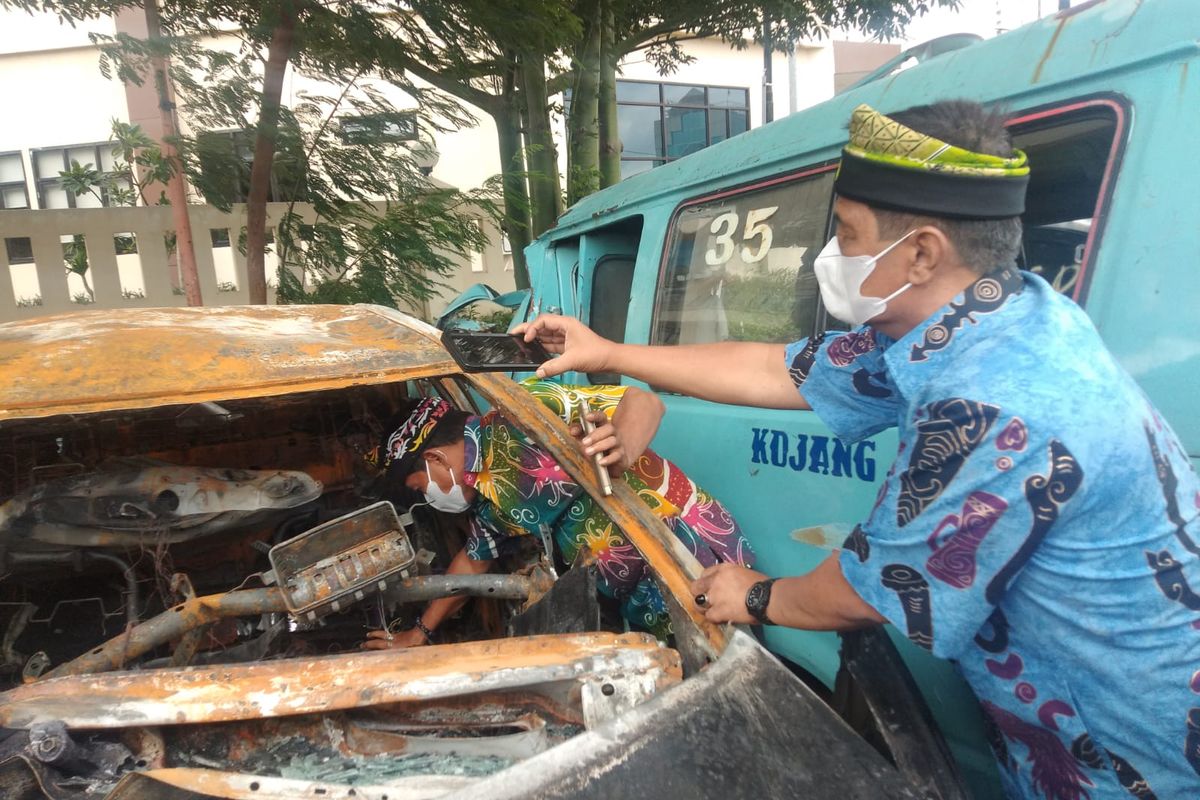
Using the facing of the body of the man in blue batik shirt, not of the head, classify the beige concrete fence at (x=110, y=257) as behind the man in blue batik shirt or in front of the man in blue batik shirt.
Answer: in front

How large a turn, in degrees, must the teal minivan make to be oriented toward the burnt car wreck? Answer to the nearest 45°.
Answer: approximately 45° to its left

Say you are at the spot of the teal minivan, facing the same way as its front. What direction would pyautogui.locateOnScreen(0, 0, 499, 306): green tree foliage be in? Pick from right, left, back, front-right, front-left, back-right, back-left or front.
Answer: front

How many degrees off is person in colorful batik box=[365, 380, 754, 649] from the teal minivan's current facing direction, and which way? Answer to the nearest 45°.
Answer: approximately 45° to its left

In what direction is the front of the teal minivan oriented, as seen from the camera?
facing away from the viewer and to the left of the viewer

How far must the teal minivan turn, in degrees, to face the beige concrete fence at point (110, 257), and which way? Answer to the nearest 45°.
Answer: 0° — it already faces it

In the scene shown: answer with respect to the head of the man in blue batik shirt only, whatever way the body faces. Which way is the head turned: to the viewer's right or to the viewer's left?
to the viewer's left

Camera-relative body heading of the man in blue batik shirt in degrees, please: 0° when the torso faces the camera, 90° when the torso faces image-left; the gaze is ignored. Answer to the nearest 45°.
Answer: approximately 90°

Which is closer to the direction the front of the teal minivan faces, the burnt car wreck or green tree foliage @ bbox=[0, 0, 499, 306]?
the green tree foliage

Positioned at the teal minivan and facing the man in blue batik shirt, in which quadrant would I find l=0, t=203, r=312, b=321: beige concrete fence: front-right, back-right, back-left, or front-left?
back-right

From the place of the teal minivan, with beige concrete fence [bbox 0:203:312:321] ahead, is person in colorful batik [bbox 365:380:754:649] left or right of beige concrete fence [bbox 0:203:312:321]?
left

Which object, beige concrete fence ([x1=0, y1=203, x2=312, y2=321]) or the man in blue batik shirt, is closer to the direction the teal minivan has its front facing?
the beige concrete fence

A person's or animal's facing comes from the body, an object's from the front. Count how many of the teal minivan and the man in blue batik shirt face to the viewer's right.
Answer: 0

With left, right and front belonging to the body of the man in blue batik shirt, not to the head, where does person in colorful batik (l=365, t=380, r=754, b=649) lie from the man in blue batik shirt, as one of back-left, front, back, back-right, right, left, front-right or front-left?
front-right
